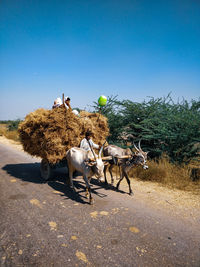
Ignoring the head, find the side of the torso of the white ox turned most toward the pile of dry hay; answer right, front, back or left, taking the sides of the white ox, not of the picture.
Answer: back

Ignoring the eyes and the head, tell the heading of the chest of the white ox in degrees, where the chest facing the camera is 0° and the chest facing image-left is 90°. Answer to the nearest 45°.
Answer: approximately 315°
